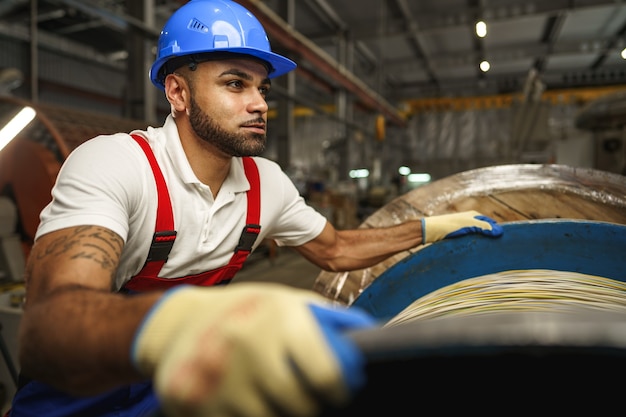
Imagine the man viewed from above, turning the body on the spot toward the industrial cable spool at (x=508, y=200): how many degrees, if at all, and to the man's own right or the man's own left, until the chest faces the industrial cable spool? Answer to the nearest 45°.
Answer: approximately 90° to the man's own left

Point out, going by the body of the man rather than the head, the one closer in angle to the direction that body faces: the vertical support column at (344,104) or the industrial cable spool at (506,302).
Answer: the industrial cable spool

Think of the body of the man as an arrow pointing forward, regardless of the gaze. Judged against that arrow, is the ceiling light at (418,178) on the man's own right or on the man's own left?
on the man's own left

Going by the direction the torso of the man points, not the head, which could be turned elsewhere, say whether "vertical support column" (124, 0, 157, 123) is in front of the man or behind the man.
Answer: behind

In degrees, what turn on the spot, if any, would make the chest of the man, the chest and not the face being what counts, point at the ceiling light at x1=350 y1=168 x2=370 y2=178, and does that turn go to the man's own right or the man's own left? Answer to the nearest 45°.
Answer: approximately 135° to the man's own left

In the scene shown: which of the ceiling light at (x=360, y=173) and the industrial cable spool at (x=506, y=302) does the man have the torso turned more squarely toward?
the industrial cable spool

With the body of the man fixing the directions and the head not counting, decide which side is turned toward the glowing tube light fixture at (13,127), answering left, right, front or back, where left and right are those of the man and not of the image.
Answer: back

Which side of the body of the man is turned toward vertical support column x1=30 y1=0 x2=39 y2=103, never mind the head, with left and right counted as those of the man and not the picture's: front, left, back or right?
back

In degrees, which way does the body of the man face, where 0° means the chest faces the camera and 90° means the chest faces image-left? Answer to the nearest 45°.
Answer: approximately 315°
